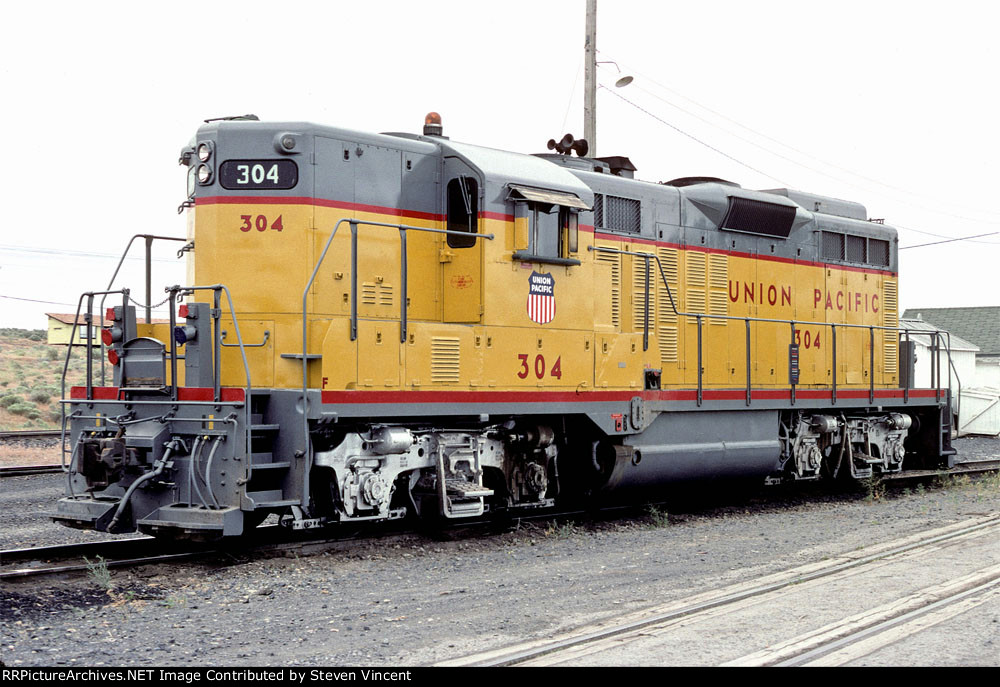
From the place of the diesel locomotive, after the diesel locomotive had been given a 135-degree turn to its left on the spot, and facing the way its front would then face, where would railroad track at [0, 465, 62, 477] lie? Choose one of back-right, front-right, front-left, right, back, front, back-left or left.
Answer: back-left

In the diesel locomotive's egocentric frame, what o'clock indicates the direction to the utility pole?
The utility pole is roughly at 5 o'clock from the diesel locomotive.

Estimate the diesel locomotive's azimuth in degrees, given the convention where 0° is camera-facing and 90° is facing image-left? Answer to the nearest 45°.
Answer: approximately 45°

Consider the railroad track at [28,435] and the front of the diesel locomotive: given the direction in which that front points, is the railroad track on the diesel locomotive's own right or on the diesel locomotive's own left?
on the diesel locomotive's own right

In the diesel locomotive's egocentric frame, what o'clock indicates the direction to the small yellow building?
The small yellow building is roughly at 3 o'clock from the diesel locomotive.
